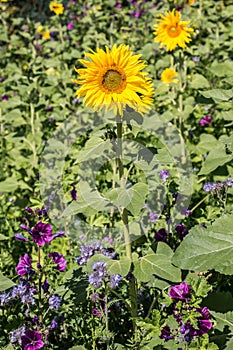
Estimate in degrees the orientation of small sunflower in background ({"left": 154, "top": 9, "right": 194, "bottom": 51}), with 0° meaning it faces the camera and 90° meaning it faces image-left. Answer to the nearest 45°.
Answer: approximately 0°

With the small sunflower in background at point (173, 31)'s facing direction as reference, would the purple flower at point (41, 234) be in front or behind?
in front
